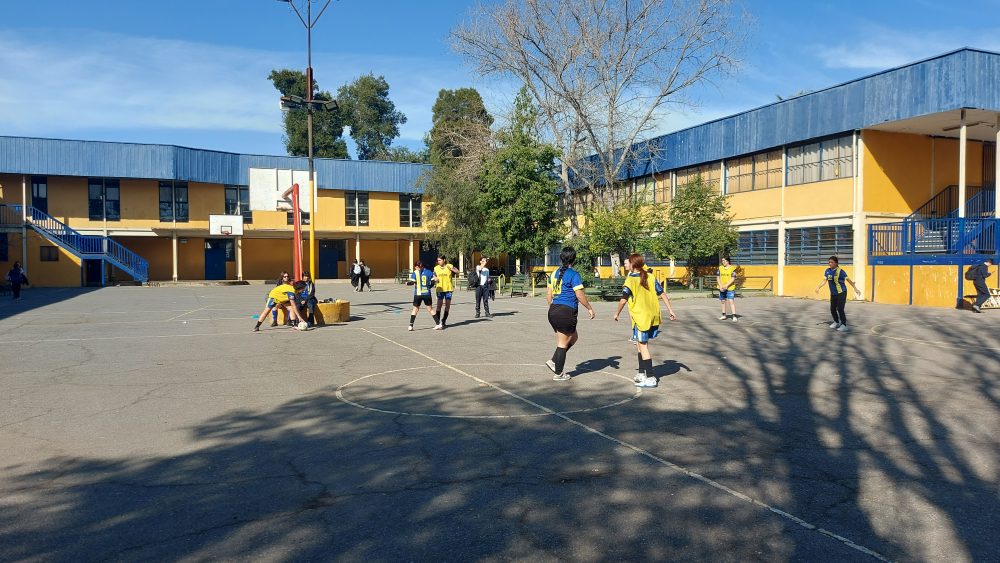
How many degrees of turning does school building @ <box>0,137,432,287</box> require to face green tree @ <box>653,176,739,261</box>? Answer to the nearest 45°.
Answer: approximately 45° to its left

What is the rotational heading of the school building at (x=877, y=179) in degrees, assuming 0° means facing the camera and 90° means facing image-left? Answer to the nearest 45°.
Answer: approximately 45°

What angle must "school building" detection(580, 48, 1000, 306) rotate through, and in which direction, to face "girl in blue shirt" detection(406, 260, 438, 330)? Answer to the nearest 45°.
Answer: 0° — it already faces them

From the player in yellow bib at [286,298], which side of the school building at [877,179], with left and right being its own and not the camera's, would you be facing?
front

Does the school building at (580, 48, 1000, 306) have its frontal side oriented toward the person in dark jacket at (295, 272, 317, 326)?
yes

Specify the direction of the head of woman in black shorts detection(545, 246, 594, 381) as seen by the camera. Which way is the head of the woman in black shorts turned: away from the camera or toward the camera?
away from the camera

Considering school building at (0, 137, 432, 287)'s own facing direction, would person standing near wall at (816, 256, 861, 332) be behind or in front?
in front

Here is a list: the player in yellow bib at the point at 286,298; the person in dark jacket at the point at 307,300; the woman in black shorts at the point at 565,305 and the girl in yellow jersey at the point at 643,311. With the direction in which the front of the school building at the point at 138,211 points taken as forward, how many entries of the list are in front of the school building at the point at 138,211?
4

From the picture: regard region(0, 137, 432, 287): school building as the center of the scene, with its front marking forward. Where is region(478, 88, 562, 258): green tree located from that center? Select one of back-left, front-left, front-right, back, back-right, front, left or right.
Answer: front-left

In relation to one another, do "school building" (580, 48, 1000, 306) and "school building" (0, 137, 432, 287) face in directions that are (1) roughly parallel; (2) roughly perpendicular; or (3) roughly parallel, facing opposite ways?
roughly perpendicular

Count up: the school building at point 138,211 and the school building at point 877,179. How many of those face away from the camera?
0

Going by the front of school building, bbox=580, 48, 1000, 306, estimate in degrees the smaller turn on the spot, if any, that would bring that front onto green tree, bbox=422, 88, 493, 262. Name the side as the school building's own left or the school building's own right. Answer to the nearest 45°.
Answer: approximately 45° to the school building's own right
